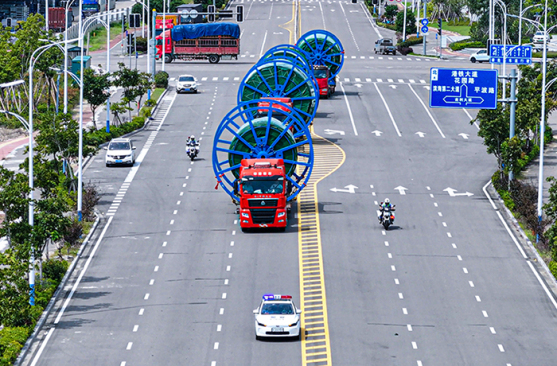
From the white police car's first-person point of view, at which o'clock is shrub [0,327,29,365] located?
The shrub is roughly at 3 o'clock from the white police car.

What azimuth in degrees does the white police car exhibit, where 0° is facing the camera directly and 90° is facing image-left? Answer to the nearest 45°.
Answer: approximately 0°
